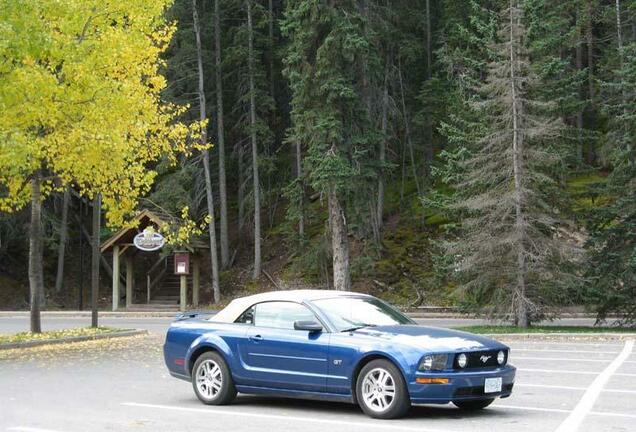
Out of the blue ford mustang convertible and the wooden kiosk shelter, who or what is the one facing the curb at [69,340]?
the wooden kiosk shelter

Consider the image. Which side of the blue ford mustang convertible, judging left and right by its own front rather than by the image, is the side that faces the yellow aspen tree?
back

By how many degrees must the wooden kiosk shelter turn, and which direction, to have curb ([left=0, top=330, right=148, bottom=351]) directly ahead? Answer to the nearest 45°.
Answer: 0° — it already faces it

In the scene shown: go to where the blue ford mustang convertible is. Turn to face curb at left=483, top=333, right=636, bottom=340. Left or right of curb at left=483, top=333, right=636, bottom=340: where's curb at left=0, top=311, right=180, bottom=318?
left

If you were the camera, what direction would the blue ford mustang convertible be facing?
facing the viewer and to the right of the viewer

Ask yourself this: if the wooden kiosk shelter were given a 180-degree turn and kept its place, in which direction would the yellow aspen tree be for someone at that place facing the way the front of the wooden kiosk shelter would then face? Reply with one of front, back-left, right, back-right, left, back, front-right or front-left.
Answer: back

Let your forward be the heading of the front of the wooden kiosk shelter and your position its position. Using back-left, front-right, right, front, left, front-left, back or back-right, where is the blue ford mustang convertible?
front

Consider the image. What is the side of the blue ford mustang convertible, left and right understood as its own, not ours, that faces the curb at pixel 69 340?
back

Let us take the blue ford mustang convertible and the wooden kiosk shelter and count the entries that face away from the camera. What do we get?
0

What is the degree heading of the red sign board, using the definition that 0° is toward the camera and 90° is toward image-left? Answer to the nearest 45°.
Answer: approximately 0°

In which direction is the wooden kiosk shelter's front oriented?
toward the camera

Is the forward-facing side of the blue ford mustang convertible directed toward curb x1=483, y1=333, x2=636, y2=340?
no

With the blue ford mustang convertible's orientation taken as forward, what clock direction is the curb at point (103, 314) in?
The curb is roughly at 7 o'clock from the blue ford mustang convertible.

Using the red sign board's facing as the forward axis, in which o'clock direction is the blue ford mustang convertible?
The blue ford mustang convertible is roughly at 12 o'clock from the red sign board.

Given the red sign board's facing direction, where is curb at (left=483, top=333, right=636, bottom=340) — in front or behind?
in front

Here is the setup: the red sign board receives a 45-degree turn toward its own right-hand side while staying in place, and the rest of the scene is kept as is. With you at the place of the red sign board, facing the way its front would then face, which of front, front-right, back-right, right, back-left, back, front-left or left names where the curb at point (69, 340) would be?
front-left
